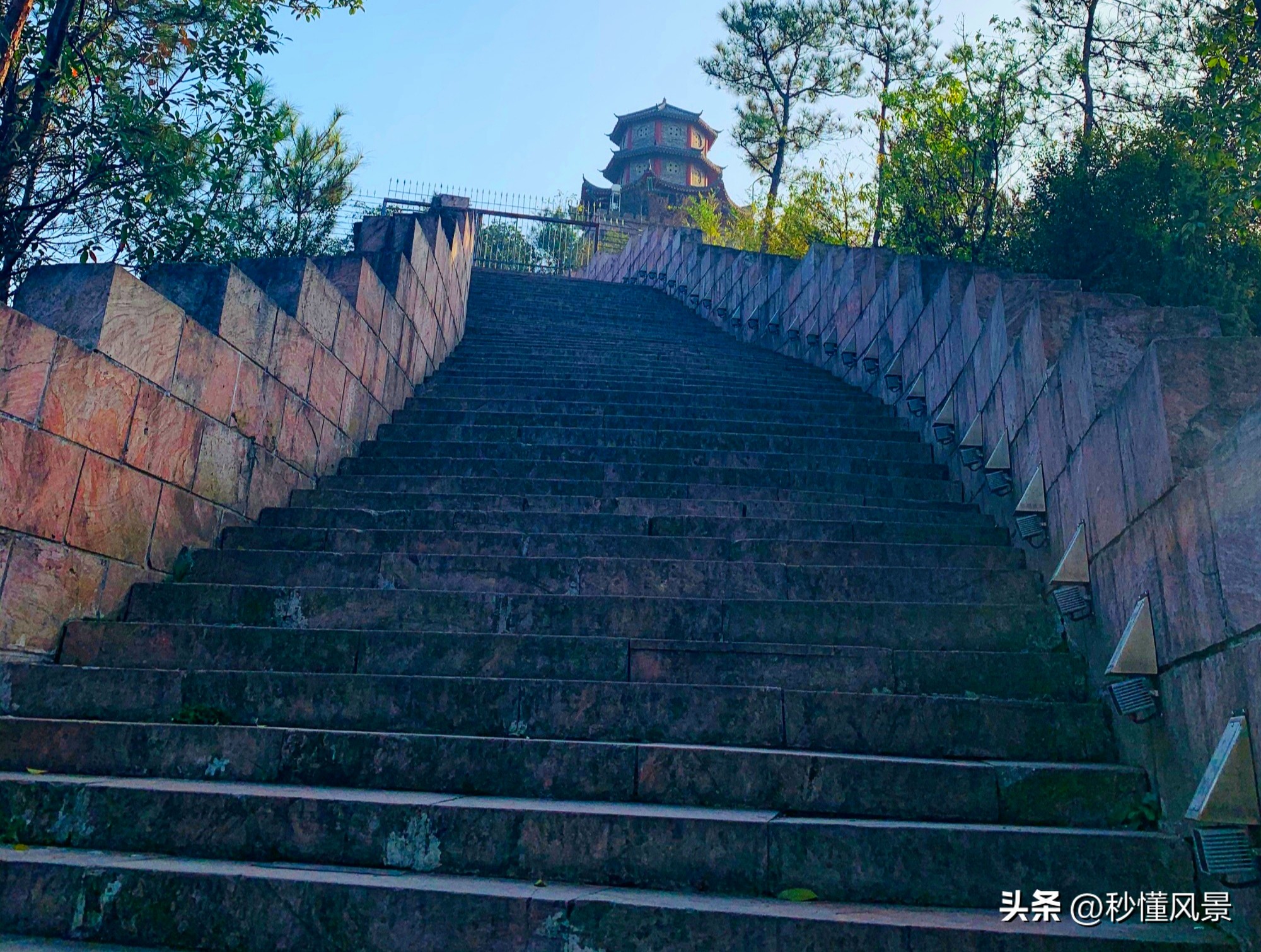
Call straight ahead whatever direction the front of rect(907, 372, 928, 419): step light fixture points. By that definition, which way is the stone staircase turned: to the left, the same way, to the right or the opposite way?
to the left

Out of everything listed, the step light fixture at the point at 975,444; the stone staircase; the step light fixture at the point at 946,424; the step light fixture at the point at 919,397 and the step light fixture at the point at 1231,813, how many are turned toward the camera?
1

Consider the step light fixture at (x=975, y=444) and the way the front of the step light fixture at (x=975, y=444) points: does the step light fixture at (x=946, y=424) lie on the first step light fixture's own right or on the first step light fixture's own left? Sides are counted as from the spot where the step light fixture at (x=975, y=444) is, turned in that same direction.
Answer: on the first step light fixture's own right

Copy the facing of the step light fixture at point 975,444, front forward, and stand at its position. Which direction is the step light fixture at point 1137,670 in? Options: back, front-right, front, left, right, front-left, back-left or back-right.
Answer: left

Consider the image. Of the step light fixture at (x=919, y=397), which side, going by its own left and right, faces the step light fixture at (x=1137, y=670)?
left

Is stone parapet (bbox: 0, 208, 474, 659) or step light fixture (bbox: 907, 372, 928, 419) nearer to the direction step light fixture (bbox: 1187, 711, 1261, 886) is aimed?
the stone parapet

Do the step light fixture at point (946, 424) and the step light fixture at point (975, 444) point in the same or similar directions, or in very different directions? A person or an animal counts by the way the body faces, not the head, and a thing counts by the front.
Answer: same or similar directions

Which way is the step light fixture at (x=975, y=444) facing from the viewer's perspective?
to the viewer's left

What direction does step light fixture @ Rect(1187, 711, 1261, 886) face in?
to the viewer's left

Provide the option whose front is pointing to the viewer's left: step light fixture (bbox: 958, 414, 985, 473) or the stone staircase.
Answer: the step light fixture

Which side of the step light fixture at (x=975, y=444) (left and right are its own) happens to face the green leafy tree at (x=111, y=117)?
front

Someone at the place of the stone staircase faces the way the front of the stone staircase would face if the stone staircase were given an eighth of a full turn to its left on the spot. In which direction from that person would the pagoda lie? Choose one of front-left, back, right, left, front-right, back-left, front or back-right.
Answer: back-left

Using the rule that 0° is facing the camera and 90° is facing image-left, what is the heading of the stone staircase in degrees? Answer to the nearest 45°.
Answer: approximately 0°

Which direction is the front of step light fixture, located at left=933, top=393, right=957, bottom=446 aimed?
to the viewer's left

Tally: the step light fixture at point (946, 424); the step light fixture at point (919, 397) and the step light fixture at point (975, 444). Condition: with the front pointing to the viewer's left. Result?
3

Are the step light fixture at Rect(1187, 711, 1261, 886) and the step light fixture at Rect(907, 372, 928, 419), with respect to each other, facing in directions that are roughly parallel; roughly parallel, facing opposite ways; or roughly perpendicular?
roughly parallel

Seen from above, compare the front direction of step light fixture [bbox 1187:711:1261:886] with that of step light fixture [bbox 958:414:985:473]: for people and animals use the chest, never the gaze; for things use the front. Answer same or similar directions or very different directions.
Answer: same or similar directions

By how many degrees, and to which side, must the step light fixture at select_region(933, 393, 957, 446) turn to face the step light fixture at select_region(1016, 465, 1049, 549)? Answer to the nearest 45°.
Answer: approximately 90° to its left
